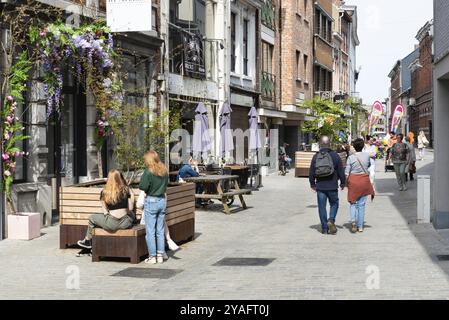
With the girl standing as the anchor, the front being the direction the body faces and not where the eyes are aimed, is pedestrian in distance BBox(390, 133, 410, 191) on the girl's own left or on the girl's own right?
on the girl's own right

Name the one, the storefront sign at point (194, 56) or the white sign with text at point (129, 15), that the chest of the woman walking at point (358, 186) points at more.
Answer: the storefront sign

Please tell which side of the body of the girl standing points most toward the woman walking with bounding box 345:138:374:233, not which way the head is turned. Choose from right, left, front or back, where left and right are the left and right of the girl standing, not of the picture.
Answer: right

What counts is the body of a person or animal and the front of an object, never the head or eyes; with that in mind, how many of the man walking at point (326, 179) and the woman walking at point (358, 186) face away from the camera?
2

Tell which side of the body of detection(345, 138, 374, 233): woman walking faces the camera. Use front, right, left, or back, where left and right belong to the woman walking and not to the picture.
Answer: back

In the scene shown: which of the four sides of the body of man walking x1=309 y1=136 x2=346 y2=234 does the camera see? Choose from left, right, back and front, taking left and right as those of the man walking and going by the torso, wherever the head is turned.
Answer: back

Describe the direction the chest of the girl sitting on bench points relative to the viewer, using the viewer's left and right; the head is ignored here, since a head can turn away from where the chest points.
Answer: facing away from the viewer and to the left of the viewer

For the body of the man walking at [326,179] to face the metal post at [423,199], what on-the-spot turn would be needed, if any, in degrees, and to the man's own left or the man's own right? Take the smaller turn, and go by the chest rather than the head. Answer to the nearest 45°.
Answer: approximately 45° to the man's own right
